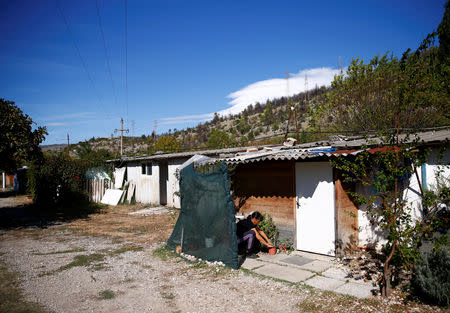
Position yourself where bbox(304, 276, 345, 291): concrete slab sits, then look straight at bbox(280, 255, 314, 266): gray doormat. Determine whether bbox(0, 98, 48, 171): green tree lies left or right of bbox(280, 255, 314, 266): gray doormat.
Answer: left

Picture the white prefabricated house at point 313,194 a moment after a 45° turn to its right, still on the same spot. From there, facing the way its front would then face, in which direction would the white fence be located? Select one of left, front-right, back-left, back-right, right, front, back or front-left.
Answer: front-right

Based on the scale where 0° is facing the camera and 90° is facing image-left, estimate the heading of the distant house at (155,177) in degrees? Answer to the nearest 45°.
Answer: approximately 45°

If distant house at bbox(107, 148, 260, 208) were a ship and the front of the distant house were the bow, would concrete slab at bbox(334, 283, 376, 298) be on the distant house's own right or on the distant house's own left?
on the distant house's own left

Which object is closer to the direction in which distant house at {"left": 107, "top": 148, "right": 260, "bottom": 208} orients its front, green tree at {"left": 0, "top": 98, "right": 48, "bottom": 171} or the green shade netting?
the green shade netting

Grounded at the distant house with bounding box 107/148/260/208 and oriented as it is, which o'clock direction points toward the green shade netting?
The green shade netting is roughly at 10 o'clock from the distant house.

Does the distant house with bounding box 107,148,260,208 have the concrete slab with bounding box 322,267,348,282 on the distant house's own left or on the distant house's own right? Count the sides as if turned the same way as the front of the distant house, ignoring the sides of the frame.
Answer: on the distant house's own left

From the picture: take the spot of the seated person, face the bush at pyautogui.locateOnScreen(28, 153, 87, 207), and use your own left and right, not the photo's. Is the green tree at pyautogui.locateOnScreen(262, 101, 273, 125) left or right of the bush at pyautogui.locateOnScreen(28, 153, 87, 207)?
right

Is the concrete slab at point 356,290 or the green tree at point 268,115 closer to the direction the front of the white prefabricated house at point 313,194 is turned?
the concrete slab

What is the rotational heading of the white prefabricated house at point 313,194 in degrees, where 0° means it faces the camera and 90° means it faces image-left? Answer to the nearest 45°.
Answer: approximately 45°

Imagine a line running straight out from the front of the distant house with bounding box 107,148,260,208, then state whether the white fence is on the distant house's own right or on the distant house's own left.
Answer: on the distant house's own right

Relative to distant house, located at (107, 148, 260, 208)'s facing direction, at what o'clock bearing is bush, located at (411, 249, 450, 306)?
The bush is roughly at 10 o'clock from the distant house.

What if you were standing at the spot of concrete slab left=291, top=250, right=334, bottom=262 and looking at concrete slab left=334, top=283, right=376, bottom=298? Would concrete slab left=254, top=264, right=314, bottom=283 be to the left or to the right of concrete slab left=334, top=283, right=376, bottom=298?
right
